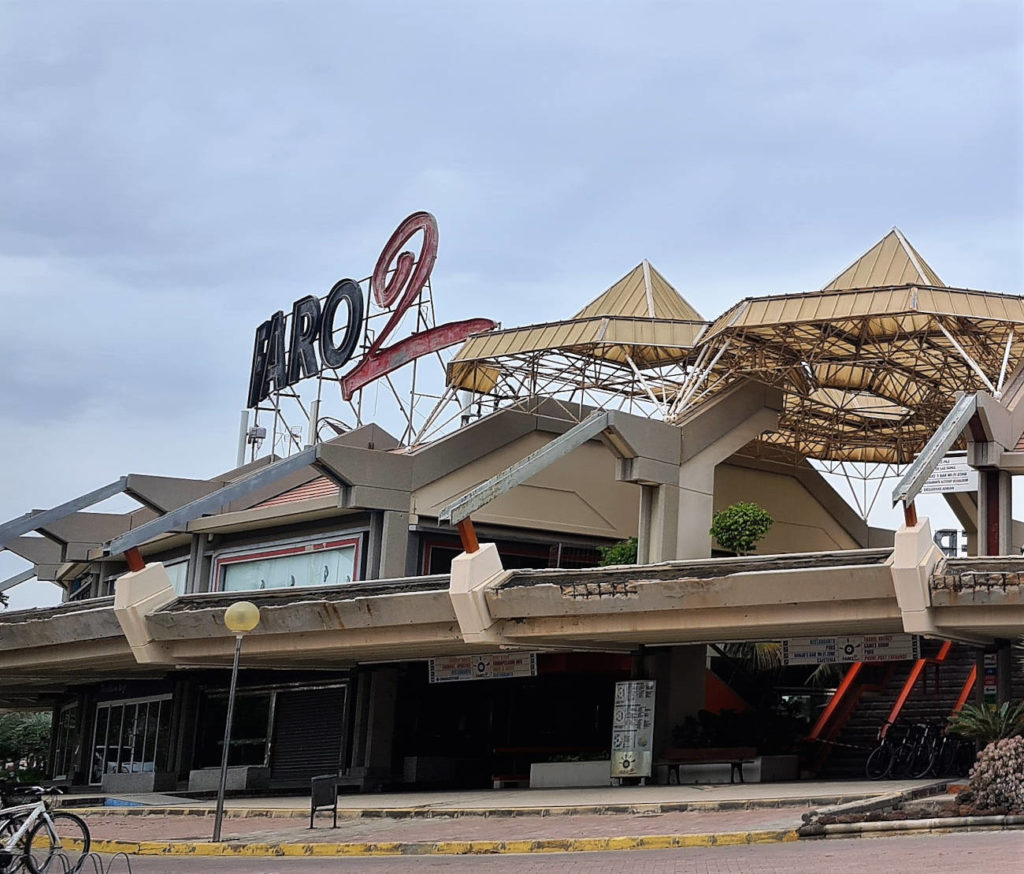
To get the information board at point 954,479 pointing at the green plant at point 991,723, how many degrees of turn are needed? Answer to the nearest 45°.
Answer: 0° — it already faces it

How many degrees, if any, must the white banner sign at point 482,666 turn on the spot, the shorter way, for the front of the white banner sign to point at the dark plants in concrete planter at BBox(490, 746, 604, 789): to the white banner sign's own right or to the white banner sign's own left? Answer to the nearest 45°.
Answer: approximately 180°

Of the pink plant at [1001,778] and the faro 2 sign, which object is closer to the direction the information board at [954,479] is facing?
the pink plant

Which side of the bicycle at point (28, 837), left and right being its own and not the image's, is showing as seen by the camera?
right

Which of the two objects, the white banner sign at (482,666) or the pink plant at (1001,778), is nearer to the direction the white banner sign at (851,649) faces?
the pink plant

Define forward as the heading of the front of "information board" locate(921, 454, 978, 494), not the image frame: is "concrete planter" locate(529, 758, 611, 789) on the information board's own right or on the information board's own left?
on the information board's own right

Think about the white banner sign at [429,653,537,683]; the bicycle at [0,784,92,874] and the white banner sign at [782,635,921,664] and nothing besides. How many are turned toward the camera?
2

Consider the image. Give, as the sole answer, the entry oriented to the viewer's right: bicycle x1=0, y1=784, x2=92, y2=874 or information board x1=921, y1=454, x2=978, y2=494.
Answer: the bicycle

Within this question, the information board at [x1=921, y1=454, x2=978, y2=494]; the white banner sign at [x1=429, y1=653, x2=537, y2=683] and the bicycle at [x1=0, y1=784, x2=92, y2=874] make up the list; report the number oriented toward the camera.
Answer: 2

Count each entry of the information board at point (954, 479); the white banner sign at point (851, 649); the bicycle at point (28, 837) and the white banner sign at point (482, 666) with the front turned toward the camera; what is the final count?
3
